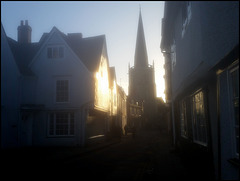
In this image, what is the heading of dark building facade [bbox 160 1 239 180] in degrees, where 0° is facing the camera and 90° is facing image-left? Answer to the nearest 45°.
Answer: approximately 90°

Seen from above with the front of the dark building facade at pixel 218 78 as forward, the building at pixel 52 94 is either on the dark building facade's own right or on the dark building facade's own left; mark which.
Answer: on the dark building facade's own right

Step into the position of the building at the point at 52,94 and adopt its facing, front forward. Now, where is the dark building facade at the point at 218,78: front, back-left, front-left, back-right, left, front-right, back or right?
front

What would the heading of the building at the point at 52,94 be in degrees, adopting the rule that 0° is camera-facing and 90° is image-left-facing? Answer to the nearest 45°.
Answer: approximately 0°

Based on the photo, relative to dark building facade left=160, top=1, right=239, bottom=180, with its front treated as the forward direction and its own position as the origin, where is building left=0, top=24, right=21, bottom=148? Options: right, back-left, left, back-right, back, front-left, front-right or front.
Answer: front-right
